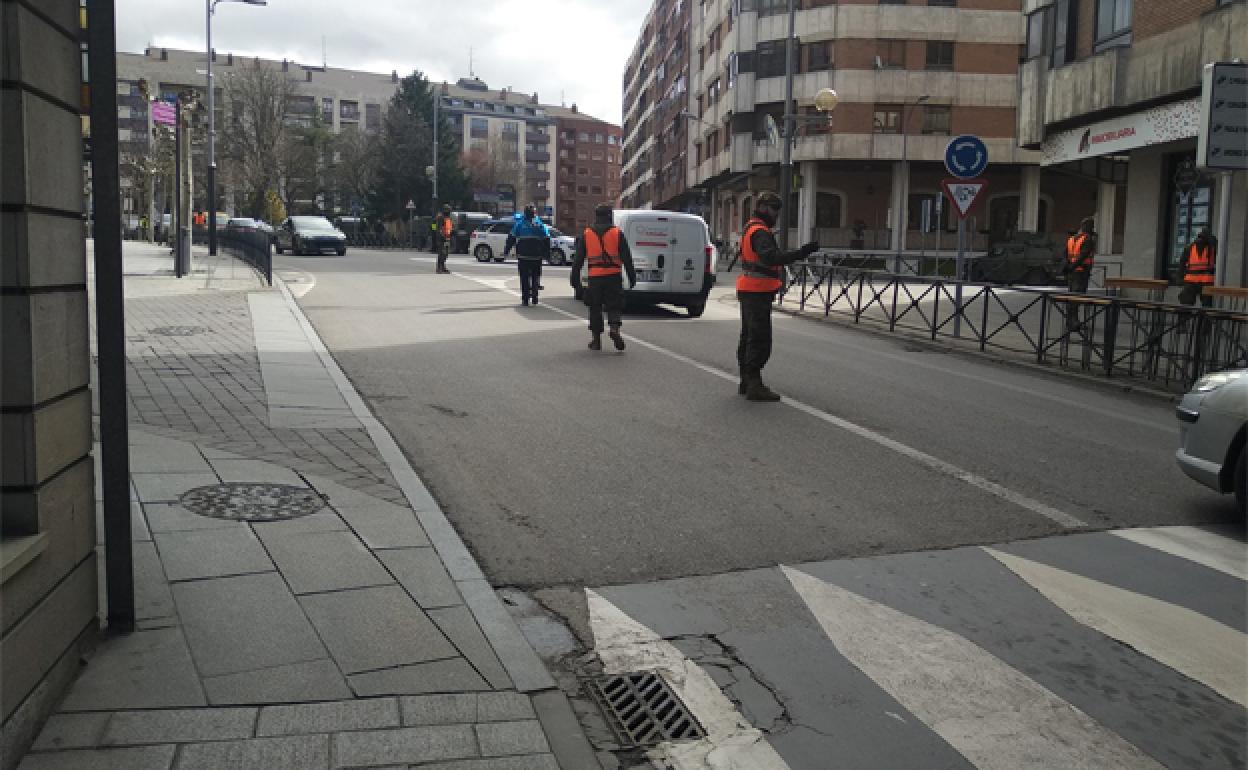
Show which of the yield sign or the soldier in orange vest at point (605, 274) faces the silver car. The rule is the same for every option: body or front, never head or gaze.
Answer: the yield sign

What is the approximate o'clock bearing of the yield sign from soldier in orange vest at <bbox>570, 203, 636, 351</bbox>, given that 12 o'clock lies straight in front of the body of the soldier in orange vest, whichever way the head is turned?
The yield sign is roughly at 2 o'clock from the soldier in orange vest.

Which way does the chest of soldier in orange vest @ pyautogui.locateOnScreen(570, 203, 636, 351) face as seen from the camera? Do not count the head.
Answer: away from the camera

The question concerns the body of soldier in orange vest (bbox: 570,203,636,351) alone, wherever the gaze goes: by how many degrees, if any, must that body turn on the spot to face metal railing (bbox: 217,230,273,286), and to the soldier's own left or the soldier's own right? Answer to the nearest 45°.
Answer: approximately 45° to the soldier's own left

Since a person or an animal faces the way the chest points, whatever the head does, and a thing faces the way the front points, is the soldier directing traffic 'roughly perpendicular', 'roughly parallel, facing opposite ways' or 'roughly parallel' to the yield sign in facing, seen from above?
roughly perpendicular

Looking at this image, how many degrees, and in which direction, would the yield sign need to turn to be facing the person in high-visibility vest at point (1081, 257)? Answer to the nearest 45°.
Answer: approximately 135° to its left
